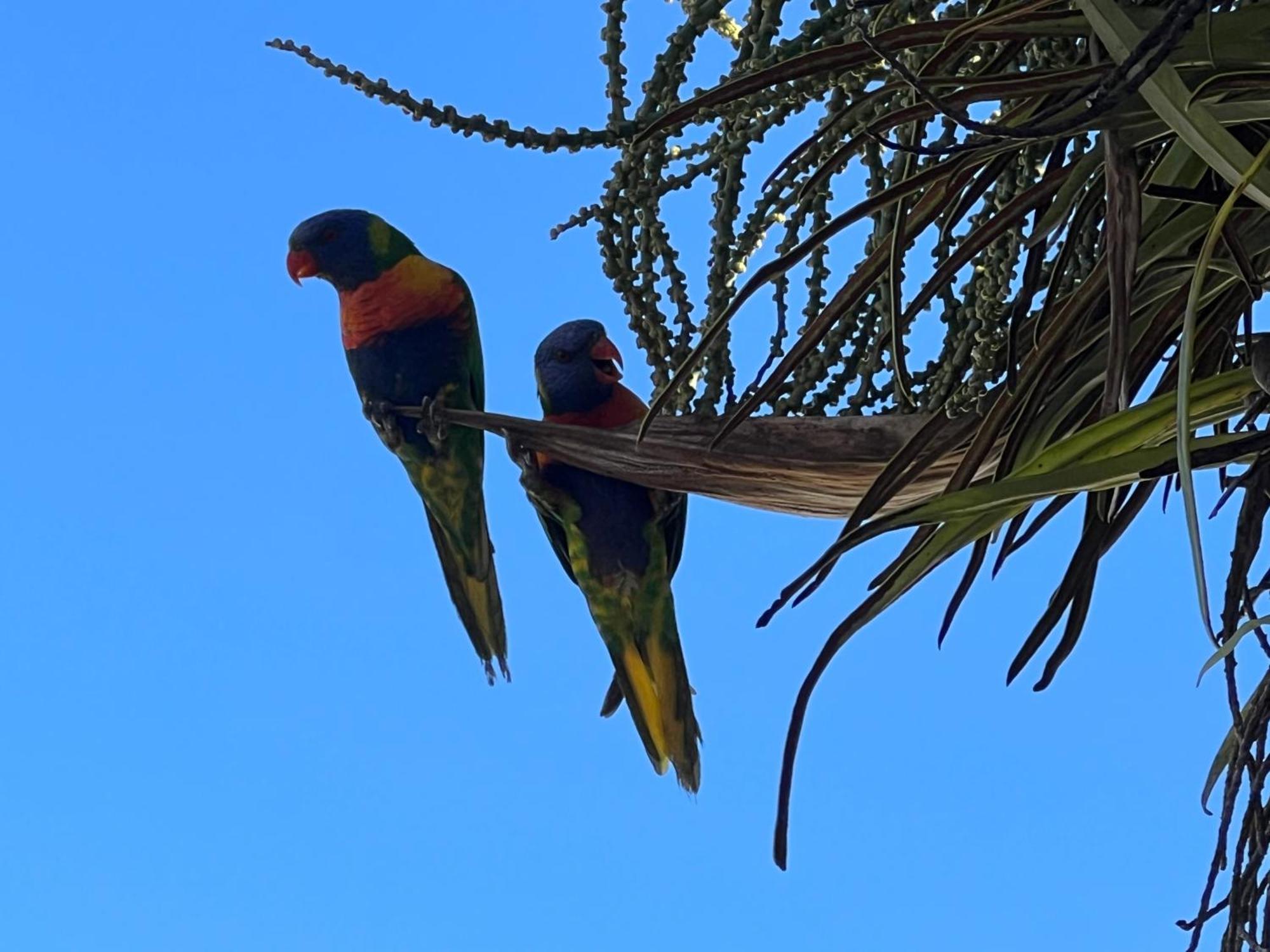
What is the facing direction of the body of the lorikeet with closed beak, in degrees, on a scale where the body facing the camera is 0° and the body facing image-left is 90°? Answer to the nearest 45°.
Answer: approximately 45°
